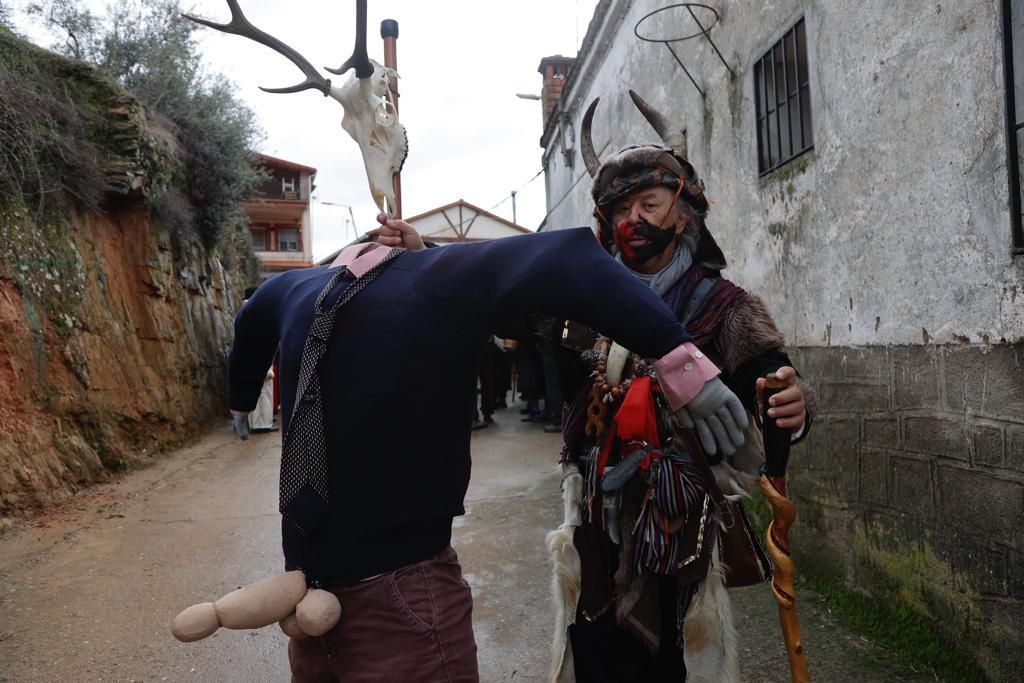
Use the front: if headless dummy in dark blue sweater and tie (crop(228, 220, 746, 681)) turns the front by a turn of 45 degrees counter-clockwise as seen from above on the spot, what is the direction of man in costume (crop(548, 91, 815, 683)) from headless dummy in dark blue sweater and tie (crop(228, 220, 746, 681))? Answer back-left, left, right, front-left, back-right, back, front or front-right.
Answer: back-left

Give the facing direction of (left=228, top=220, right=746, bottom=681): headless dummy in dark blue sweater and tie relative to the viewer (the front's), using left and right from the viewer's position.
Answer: facing the viewer and to the left of the viewer

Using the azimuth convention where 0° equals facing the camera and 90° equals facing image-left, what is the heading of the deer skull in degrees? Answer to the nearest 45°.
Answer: approximately 45°
